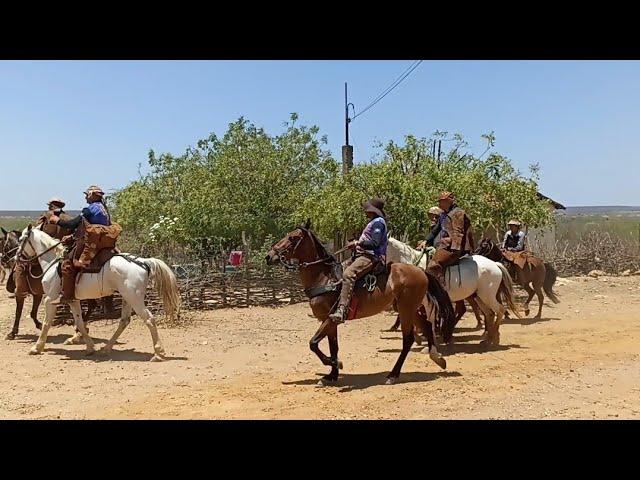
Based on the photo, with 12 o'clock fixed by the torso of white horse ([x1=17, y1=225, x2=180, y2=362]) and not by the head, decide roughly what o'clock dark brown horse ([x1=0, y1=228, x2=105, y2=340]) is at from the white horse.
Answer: The dark brown horse is roughly at 2 o'clock from the white horse.

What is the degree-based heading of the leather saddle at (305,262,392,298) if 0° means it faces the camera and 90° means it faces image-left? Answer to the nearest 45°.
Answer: approximately 90°

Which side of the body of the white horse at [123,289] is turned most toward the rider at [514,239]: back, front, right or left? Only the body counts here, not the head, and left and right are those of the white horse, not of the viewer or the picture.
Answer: back

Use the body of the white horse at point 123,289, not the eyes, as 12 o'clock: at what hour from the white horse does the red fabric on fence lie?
The red fabric on fence is roughly at 4 o'clock from the white horse.

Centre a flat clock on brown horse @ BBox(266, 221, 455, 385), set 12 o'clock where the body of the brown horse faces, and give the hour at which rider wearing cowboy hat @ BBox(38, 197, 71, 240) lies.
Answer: The rider wearing cowboy hat is roughly at 1 o'clock from the brown horse.

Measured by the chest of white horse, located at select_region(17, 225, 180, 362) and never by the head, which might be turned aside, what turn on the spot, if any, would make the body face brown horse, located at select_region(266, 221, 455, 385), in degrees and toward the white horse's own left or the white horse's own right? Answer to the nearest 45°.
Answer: approximately 135° to the white horse's own left

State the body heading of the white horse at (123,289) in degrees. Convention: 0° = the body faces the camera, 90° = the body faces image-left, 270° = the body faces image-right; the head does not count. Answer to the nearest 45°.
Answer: approximately 90°

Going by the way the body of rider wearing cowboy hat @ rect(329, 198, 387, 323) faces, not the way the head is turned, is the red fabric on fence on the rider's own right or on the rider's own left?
on the rider's own right

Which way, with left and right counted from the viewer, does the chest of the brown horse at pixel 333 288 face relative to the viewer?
facing to the left of the viewer

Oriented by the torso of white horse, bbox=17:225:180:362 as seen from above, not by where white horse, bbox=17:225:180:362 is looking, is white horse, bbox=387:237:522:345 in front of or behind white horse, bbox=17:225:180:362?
behind

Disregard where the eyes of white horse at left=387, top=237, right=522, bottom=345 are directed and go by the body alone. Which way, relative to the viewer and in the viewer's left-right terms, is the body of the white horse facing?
facing to the left of the viewer

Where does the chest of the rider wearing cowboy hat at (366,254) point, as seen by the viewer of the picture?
to the viewer's left

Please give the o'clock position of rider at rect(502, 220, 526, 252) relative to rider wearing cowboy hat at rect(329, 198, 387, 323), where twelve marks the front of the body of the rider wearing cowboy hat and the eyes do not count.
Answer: The rider is roughly at 4 o'clock from the rider wearing cowboy hat.
